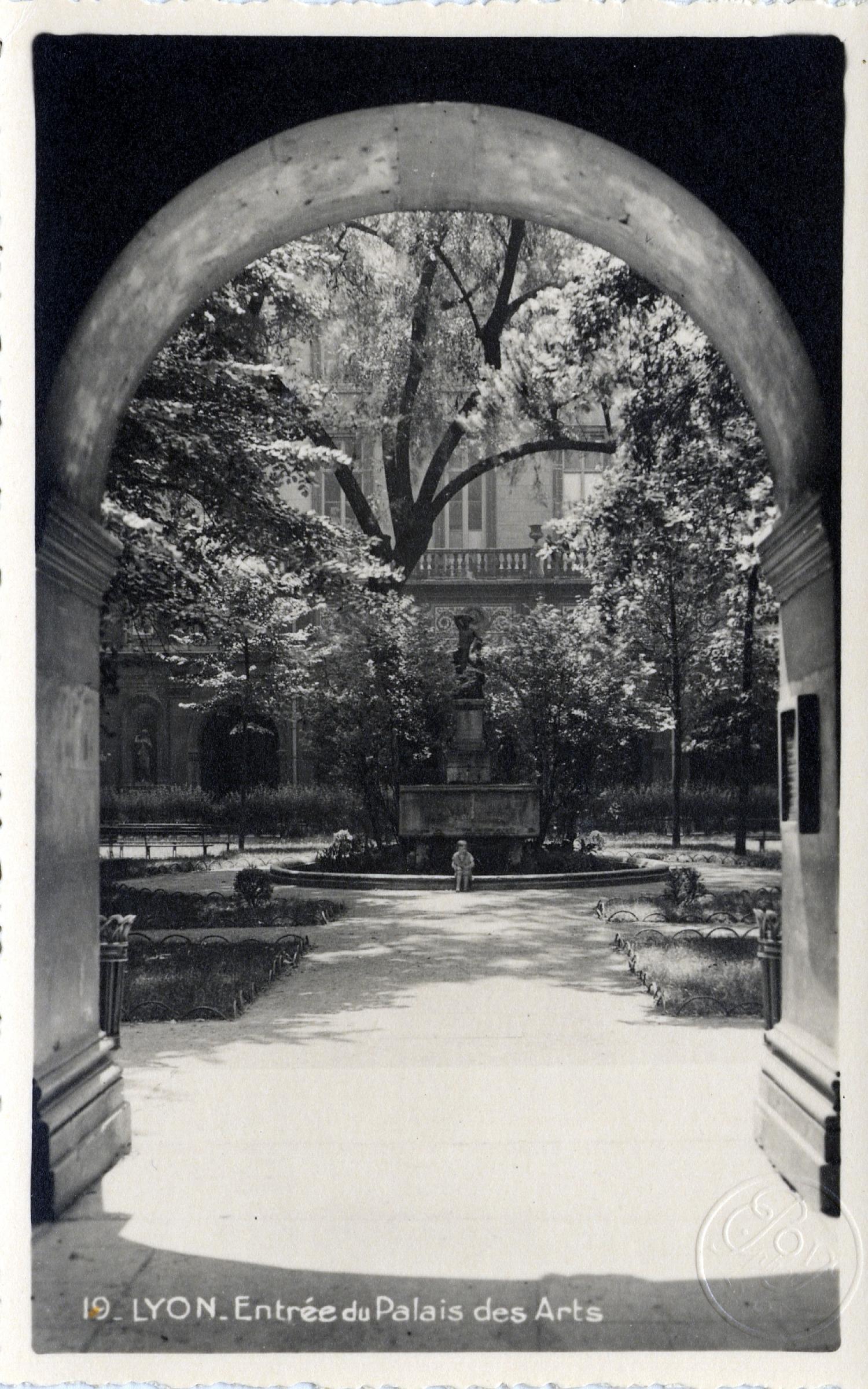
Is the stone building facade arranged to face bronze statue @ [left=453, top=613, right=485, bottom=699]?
yes

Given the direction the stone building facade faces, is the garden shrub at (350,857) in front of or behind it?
in front

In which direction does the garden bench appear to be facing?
toward the camera

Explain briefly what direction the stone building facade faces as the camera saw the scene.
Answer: facing the viewer

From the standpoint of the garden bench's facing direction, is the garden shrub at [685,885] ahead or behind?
ahead

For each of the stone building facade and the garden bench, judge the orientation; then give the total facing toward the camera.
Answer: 2

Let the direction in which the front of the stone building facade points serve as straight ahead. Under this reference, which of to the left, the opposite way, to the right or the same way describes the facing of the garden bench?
the same way

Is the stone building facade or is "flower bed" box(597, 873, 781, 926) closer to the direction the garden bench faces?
the flower bed

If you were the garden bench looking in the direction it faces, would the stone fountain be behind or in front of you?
in front

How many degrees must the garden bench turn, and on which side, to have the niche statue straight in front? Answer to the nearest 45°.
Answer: approximately 180°
